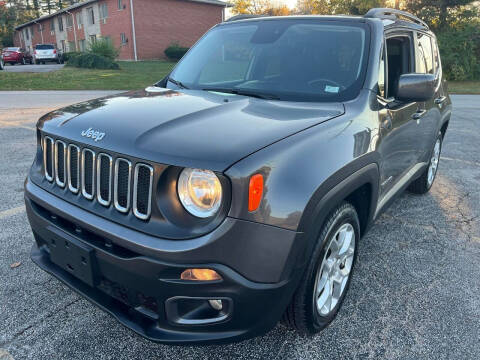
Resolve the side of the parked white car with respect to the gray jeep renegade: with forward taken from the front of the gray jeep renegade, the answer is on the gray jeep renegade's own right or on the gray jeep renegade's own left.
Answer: on the gray jeep renegade's own right

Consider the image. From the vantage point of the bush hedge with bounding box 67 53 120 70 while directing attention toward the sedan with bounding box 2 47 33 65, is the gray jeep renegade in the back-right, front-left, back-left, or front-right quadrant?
back-left

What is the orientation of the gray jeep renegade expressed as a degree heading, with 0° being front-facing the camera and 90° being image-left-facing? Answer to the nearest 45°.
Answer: approximately 45°

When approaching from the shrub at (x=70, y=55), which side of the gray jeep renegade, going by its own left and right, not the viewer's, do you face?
right

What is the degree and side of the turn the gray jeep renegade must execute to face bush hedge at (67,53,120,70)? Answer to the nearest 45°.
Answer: approximately 135° to its right

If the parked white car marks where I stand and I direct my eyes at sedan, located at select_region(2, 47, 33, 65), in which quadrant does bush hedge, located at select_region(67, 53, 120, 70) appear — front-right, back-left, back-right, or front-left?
back-left

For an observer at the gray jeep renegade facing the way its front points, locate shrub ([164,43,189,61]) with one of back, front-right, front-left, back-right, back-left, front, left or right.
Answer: back-right

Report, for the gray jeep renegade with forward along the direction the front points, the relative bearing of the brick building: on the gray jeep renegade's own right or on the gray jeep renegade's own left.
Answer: on the gray jeep renegade's own right
